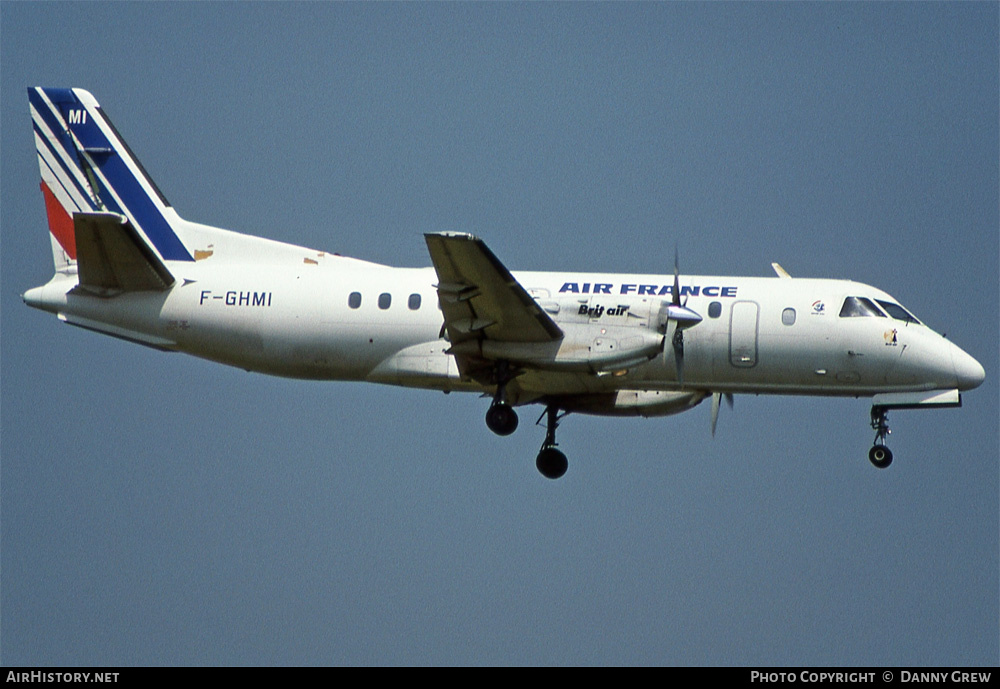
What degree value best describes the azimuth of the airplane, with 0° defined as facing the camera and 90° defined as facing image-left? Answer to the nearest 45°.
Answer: approximately 270°
